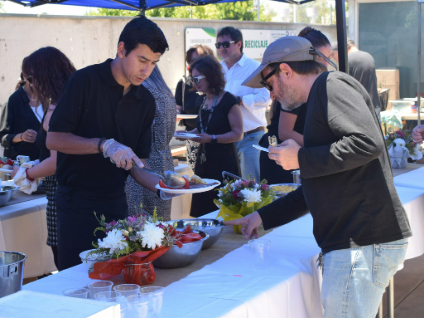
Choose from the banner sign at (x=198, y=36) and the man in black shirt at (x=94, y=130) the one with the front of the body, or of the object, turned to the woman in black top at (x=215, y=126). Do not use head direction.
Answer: the banner sign

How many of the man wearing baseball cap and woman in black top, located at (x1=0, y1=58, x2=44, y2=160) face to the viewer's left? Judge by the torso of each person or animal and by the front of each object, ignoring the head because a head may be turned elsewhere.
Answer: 1

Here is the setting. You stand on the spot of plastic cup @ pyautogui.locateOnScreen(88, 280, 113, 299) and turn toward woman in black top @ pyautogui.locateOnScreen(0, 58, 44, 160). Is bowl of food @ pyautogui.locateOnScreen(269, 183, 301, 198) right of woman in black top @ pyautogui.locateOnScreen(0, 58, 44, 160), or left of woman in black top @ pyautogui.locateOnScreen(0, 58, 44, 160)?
right

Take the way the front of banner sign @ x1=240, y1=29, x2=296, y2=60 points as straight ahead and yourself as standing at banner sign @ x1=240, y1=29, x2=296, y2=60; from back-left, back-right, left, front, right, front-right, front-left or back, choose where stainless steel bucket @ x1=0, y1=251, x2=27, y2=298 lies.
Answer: front

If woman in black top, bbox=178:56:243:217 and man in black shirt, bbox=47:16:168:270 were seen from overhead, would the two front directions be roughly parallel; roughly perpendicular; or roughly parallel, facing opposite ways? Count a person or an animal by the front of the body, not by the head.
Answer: roughly perpendicular

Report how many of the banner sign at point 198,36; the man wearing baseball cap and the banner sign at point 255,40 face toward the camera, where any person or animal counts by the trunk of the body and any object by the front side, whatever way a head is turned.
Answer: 2

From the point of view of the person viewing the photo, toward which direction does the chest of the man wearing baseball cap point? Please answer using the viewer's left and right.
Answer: facing to the left of the viewer

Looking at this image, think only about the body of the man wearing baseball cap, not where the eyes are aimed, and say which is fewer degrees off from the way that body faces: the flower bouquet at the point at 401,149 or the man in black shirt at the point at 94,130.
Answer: the man in black shirt

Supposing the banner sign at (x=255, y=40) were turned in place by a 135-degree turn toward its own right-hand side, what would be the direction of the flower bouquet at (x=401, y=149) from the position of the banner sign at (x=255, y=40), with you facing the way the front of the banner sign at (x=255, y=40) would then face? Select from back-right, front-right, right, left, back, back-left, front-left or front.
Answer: back-left

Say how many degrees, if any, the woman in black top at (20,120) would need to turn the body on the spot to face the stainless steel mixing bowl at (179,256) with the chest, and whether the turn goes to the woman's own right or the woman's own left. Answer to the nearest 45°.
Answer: approximately 45° to the woman's own right

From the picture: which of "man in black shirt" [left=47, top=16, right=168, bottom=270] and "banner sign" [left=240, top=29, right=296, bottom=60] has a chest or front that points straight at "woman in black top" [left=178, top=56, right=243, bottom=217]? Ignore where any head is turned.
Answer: the banner sign

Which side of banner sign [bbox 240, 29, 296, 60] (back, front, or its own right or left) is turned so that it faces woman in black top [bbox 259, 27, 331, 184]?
front

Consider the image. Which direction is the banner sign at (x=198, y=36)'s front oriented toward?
toward the camera

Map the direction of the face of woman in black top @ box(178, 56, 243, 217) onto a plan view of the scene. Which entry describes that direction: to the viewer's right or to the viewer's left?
to the viewer's left

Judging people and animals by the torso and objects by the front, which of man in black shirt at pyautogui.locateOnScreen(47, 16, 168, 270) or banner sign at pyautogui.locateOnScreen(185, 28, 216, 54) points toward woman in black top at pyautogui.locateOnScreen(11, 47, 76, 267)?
the banner sign

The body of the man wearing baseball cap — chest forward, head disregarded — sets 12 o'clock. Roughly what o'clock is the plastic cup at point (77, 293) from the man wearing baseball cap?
The plastic cup is roughly at 11 o'clock from the man wearing baseball cap.

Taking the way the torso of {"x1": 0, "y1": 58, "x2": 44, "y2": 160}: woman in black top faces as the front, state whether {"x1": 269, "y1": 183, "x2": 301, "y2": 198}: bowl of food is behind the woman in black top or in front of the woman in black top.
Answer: in front

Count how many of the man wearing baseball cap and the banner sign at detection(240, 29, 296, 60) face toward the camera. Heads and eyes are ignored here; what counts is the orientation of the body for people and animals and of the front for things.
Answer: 1

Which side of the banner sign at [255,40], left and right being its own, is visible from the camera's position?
front

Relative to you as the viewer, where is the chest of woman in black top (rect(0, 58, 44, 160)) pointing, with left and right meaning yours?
facing the viewer and to the right of the viewer

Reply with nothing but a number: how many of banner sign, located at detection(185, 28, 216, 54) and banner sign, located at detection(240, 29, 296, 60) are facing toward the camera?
2

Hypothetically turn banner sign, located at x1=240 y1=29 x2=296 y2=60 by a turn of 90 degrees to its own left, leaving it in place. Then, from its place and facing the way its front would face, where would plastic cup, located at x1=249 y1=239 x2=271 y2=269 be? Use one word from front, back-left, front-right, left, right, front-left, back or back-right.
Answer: right

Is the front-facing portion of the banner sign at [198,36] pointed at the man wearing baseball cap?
yes
